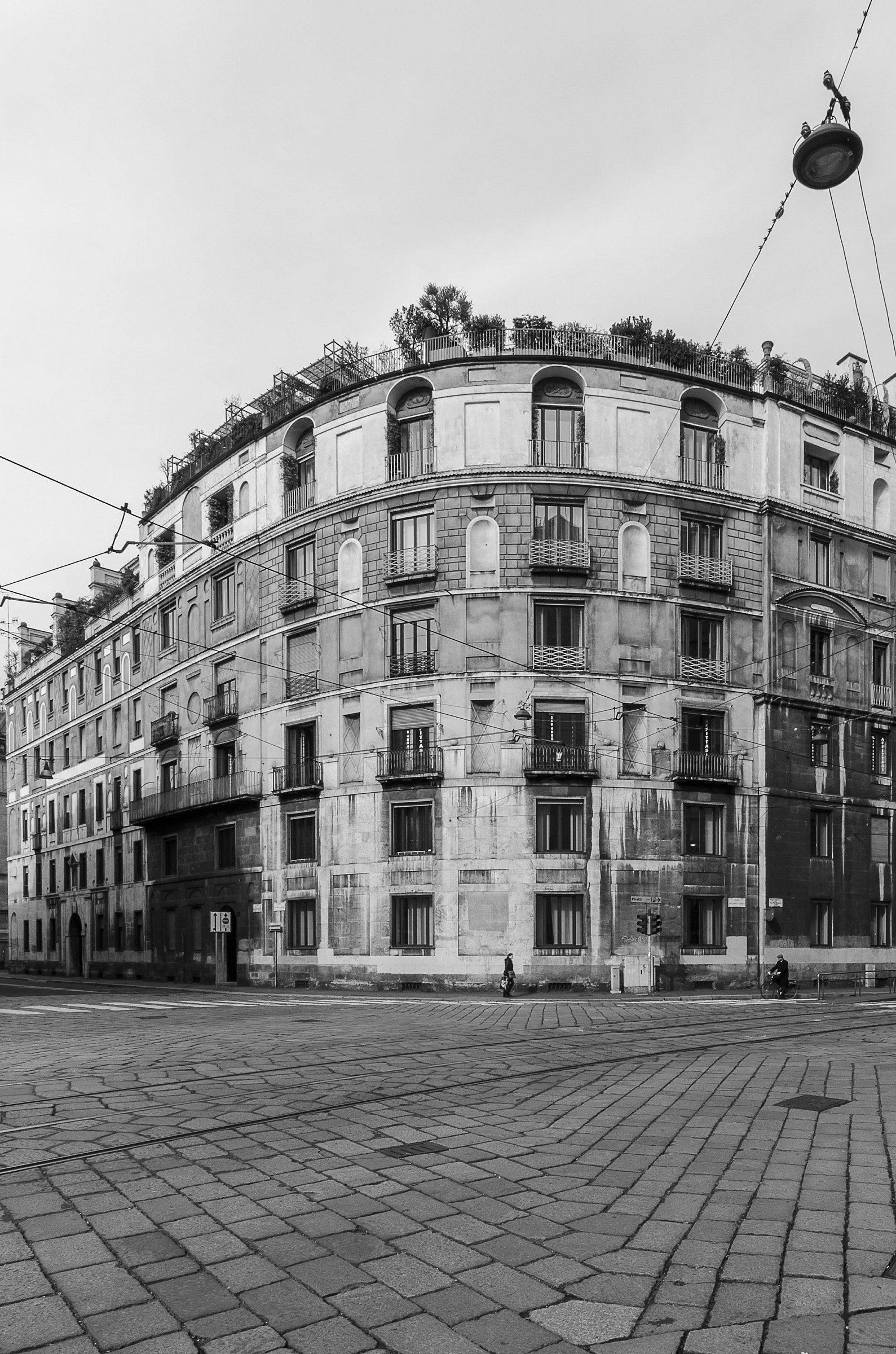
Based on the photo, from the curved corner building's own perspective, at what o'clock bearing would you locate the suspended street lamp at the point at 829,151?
The suspended street lamp is roughly at 12 o'clock from the curved corner building.

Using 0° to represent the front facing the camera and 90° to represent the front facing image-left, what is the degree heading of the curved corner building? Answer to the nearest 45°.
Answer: approximately 0°

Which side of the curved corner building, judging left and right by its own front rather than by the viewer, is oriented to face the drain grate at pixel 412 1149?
front

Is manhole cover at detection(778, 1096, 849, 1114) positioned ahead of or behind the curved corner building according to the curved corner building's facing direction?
ahead
